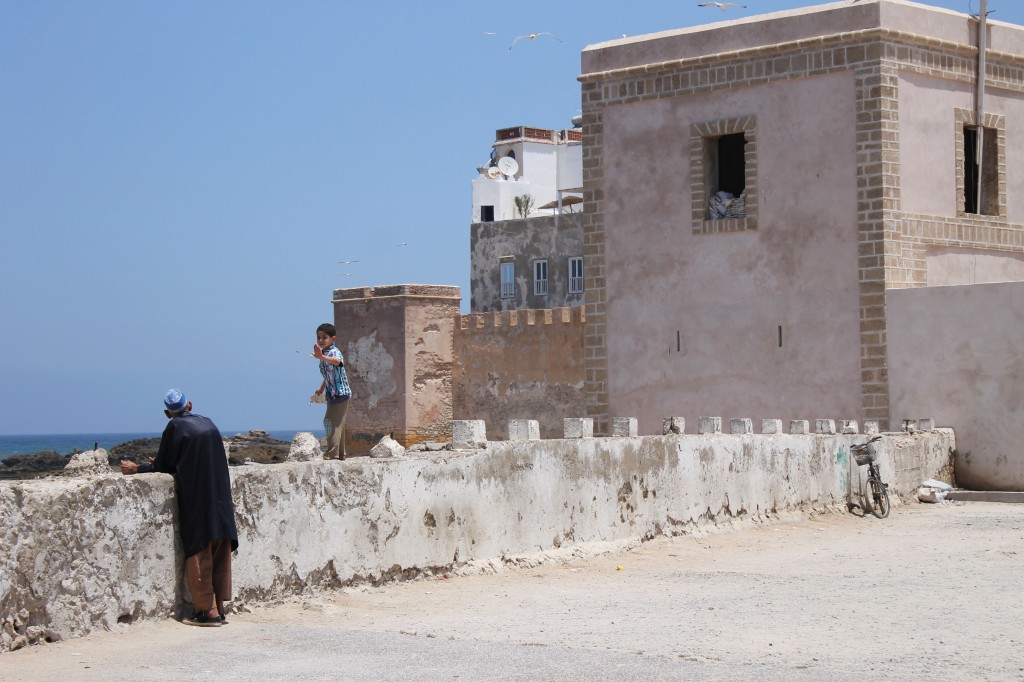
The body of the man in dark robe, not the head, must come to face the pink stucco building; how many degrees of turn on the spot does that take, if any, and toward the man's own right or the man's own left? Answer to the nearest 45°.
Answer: approximately 90° to the man's own right

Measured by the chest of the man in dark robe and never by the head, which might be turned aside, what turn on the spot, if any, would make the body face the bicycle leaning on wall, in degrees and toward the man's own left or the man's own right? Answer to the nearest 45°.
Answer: approximately 90° to the man's own right

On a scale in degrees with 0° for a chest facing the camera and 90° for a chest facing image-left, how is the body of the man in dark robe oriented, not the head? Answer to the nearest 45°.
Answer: approximately 135°

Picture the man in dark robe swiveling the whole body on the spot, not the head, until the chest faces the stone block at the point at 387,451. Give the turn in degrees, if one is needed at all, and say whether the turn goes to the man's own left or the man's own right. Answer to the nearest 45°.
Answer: approximately 90° to the man's own right

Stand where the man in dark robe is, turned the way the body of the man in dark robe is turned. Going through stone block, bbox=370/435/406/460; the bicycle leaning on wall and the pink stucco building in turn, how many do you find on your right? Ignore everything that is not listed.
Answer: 3

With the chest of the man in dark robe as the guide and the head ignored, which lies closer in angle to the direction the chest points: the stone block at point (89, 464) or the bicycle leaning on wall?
the stone block
